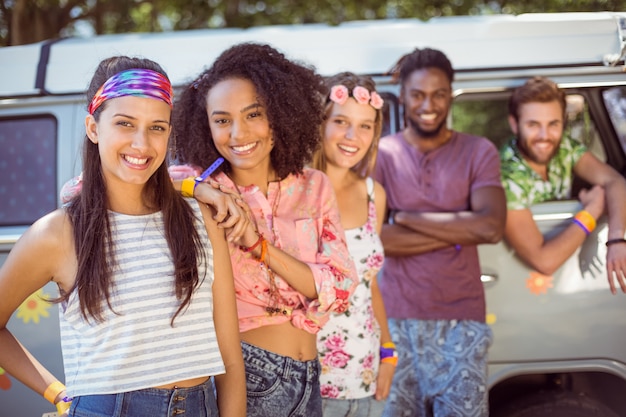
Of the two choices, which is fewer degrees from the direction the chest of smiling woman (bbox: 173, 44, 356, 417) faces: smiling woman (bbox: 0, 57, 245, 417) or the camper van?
the smiling woman

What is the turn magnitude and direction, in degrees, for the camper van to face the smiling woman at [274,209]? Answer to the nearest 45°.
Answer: approximately 135° to its right

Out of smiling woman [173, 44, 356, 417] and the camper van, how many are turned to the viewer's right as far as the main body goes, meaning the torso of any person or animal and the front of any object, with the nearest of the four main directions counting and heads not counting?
1

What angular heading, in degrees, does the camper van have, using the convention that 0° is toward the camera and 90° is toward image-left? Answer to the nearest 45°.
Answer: approximately 270°

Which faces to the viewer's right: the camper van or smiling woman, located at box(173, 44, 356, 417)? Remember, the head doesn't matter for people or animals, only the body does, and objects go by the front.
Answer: the camper van

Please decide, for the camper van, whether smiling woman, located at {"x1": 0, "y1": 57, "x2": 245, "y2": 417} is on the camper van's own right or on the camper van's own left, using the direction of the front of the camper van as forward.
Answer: on the camper van's own right

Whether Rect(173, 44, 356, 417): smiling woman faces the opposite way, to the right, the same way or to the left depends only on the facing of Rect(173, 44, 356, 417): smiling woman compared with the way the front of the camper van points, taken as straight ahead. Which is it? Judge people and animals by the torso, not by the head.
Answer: to the right

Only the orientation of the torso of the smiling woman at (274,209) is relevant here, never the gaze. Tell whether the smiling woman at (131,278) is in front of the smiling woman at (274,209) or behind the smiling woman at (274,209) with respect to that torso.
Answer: in front

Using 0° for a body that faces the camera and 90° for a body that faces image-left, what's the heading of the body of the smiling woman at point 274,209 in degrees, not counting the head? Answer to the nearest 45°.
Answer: approximately 0°
